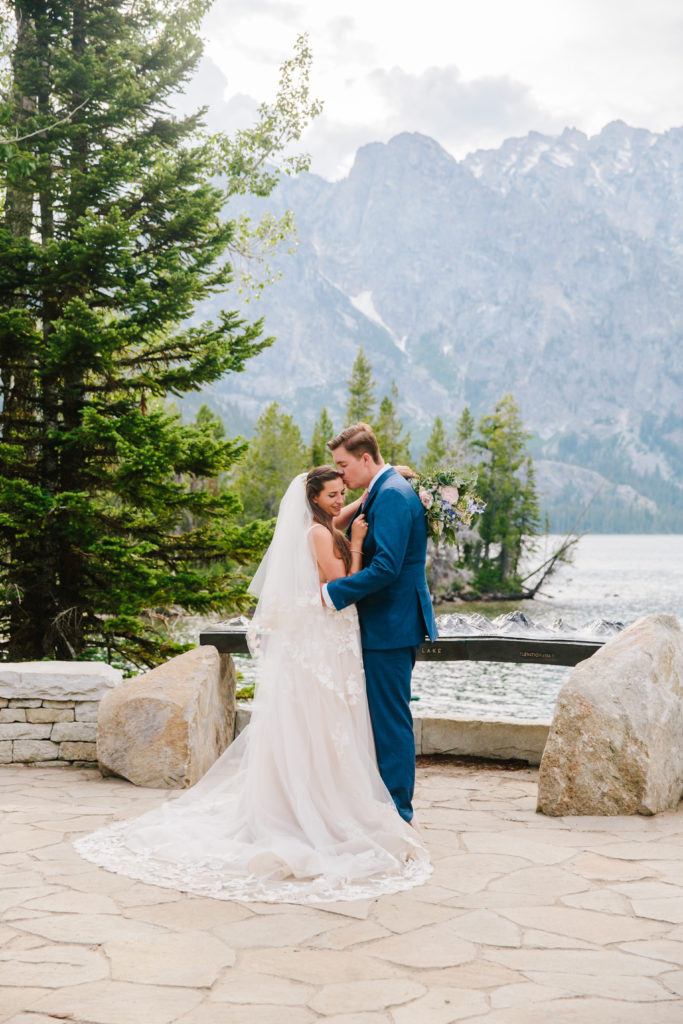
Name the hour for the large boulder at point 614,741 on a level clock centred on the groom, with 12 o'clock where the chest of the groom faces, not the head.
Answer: The large boulder is roughly at 5 o'clock from the groom.

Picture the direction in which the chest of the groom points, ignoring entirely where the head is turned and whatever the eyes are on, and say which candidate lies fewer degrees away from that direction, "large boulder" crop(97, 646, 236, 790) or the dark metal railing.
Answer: the large boulder

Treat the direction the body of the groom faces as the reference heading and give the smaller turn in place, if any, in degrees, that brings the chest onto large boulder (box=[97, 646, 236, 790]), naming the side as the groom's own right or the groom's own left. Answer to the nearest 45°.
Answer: approximately 45° to the groom's own right

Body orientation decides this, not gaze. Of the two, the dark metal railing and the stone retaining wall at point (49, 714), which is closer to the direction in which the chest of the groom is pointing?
the stone retaining wall

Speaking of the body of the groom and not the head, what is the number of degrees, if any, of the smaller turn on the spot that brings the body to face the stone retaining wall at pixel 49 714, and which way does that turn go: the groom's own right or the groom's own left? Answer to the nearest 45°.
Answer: approximately 45° to the groom's own right

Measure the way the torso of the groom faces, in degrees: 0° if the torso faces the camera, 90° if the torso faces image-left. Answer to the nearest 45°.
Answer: approximately 90°
